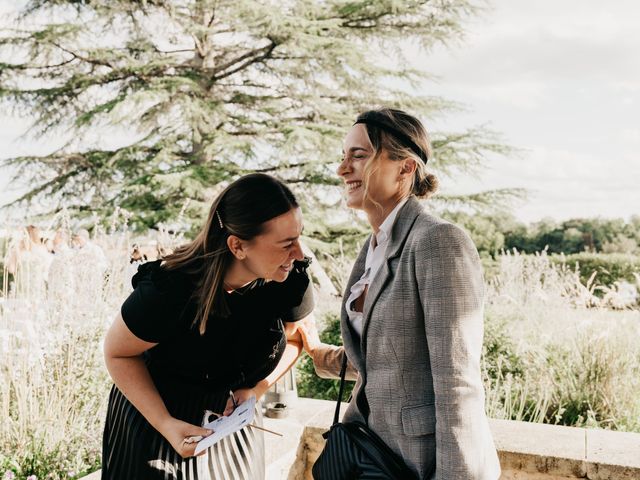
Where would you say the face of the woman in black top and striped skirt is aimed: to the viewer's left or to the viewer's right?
to the viewer's right

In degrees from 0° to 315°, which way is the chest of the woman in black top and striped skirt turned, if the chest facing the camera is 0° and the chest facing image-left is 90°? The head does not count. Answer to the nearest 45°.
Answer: approximately 315°

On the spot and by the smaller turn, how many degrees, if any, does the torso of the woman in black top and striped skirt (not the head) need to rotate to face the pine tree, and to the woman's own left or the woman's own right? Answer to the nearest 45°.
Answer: approximately 135° to the woman's own left

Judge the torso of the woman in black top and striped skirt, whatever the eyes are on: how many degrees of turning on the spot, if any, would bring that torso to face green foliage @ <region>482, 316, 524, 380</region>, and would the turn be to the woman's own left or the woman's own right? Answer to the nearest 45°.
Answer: approximately 90° to the woman's own left

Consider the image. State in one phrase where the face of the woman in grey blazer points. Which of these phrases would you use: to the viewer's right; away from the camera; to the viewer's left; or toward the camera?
to the viewer's left
